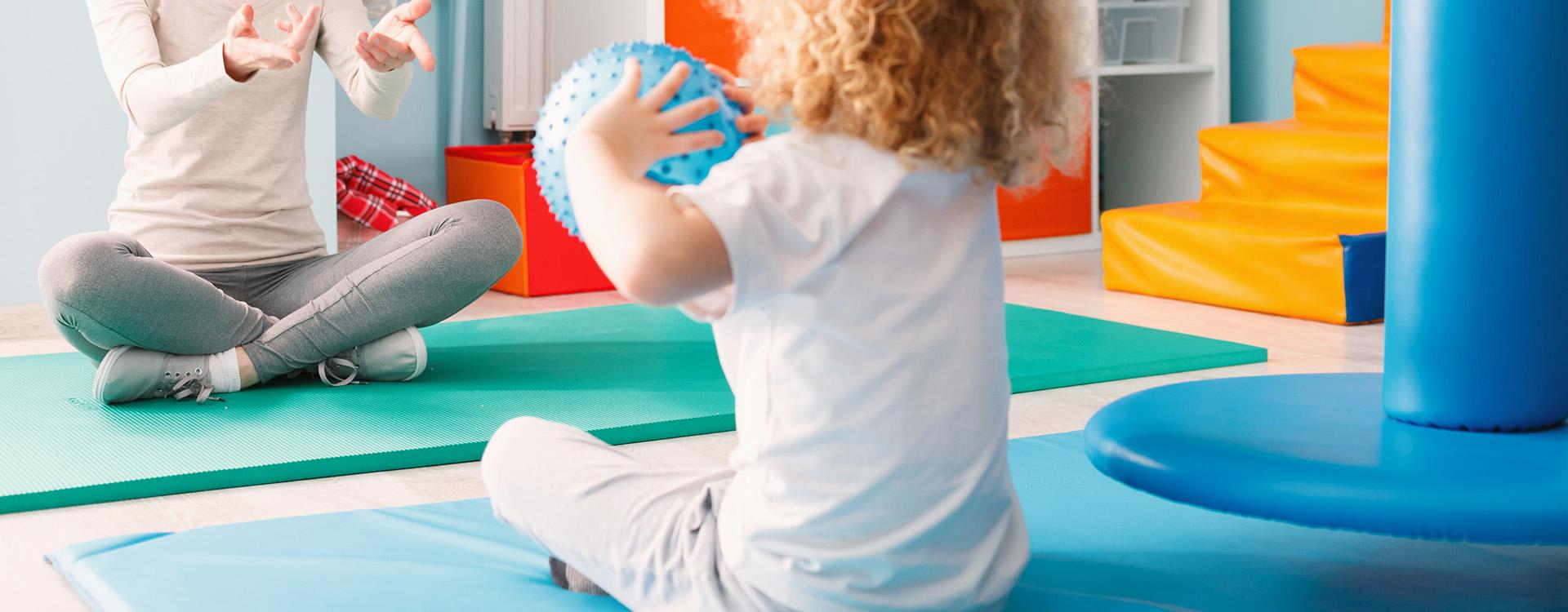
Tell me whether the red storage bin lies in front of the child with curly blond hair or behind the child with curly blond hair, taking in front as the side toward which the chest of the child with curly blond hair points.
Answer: in front

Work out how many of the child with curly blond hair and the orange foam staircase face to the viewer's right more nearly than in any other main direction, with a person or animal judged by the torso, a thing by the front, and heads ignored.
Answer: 0

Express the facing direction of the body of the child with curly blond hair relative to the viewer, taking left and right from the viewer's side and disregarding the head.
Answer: facing away from the viewer and to the left of the viewer

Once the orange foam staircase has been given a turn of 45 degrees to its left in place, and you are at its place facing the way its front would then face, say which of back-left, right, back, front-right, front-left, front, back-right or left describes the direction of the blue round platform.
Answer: front

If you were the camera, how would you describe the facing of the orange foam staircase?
facing the viewer and to the left of the viewer

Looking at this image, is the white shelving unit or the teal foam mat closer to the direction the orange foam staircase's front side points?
the teal foam mat

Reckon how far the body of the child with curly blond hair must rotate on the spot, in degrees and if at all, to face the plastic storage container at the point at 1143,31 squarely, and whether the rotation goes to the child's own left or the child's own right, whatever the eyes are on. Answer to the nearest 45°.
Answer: approximately 45° to the child's own right

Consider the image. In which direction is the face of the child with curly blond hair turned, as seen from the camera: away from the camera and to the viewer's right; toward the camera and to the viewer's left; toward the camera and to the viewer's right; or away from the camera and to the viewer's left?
away from the camera and to the viewer's left

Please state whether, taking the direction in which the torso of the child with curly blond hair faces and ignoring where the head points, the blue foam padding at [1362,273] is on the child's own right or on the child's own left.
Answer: on the child's own right

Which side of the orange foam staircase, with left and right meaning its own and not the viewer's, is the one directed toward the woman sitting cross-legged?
front

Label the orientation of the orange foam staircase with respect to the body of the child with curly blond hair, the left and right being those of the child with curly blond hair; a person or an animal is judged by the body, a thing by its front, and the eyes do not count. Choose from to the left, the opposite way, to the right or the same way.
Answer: to the left

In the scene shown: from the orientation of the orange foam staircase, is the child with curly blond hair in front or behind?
in front

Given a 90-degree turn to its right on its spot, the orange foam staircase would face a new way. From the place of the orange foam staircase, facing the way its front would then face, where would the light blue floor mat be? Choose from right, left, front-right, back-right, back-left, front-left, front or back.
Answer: back-left

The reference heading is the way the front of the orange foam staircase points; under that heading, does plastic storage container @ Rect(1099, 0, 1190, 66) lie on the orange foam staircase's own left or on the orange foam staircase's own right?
on the orange foam staircase's own right

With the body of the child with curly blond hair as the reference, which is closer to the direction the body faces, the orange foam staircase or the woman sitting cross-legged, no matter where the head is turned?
the woman sitting cross-legged
